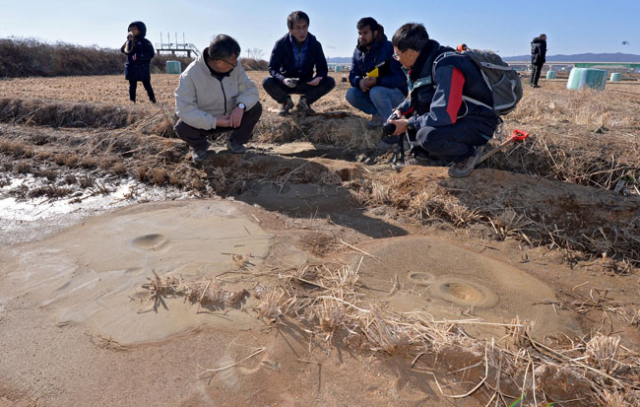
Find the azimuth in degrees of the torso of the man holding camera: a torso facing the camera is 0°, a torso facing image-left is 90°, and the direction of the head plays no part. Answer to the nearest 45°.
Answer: approximately 90°

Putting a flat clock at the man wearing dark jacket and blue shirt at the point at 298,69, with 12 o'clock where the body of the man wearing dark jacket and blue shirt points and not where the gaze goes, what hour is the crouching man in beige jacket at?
The crouching man in beige jacket is roughly at 1 o'clock from the man wearing dark jacket and blue shirt.

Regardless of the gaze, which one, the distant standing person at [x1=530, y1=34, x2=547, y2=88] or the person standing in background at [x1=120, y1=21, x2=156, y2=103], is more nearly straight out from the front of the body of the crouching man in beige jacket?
the distant standing person

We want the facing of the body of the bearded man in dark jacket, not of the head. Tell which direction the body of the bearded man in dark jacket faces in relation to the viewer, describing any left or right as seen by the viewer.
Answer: facing the viewer and to the left of the viewer

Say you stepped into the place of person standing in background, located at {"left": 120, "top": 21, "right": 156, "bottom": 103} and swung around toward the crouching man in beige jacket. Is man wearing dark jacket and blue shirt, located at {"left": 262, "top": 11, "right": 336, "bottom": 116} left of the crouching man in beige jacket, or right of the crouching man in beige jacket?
left

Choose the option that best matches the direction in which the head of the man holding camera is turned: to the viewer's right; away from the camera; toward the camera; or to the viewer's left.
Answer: to the viewer's left

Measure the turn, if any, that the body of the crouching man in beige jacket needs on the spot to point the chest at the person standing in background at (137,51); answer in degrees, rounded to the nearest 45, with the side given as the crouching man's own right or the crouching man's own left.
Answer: approximately 135° to the crouching man's own left

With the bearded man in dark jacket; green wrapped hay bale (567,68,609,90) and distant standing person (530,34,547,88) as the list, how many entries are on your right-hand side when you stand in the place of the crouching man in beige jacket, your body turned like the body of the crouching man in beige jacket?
0

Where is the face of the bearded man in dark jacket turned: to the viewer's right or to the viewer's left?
to the viewer's left

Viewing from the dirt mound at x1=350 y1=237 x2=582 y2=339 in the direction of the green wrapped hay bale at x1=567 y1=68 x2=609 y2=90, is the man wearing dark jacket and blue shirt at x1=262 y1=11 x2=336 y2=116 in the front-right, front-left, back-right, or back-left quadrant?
front-left

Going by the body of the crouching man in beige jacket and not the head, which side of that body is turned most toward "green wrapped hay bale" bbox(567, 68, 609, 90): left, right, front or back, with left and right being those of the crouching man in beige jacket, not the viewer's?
left

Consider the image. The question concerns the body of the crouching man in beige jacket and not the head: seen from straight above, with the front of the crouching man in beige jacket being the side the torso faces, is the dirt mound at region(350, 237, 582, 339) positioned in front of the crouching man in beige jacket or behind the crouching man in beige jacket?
in front

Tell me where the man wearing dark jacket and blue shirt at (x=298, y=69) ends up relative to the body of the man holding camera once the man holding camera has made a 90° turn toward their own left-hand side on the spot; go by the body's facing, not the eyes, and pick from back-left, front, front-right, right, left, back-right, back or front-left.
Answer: back-right

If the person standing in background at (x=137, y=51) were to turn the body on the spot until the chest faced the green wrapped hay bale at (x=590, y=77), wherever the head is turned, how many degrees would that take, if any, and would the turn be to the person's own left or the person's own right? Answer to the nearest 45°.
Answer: approximately 135° to the person's own left

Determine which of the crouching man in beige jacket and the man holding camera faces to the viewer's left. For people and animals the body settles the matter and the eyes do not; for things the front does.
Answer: the man holding camera

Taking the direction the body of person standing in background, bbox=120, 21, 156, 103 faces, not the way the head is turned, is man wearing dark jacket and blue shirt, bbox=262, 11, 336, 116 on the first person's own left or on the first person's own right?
on the first person's own left

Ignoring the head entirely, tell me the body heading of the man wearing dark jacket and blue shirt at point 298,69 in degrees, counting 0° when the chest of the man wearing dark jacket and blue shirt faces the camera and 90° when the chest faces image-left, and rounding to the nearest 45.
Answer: approximately 0°

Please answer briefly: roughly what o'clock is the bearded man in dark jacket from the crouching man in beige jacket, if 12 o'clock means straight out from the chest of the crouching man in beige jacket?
The bearded man in dark jacket is roughly at 10 o'clock from the crouching man in beige jacket.
